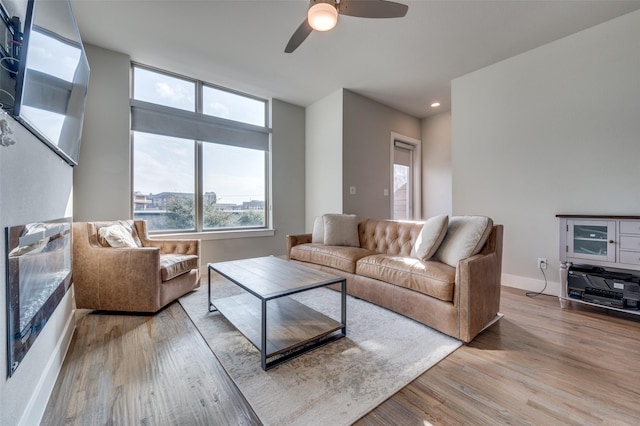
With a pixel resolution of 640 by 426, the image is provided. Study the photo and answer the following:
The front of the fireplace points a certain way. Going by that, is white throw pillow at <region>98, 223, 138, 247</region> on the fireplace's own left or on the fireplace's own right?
on the fireplace's own left

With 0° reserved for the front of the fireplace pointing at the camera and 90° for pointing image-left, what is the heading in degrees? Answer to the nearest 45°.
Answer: approximately 270°

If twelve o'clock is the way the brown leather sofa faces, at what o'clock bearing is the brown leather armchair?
The brown leather armchair is roughly at 1 o'clock from the brown leather sofa.

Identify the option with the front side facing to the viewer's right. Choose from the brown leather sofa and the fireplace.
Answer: the fireplace

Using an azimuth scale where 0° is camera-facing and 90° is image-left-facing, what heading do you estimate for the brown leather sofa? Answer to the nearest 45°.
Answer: approximately 45°

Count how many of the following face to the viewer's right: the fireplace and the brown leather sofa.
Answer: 1

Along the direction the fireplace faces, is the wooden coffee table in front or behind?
in front

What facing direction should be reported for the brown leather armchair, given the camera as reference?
facing the viewer and to the right of the viewer

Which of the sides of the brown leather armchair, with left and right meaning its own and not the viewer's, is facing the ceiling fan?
front

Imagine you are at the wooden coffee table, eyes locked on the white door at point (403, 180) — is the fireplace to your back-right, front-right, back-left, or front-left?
back-left

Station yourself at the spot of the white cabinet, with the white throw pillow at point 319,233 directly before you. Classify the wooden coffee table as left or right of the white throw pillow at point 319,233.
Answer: left

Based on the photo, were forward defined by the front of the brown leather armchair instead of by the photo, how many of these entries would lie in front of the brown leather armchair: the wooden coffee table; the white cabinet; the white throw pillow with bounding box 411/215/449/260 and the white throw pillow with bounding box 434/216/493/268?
4
